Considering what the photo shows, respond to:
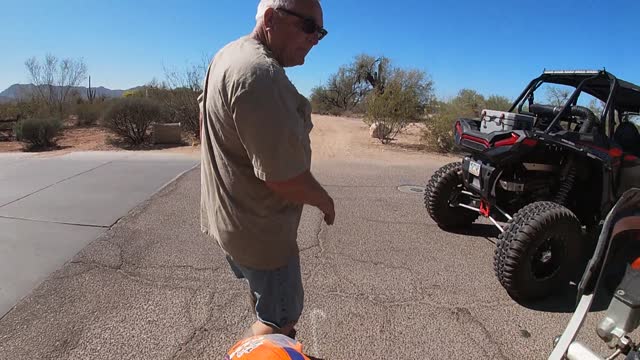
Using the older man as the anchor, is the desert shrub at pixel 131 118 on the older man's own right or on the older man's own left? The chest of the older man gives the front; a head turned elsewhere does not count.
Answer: on the older man's own left

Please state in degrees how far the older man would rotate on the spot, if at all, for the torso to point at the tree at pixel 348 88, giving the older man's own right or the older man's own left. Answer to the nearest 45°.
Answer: approximately 90° to the older man's own left

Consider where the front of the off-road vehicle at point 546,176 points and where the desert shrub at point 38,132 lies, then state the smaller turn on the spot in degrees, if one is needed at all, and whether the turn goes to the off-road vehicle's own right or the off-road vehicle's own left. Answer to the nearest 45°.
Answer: approximately 135° to the off-road vehicle's own left

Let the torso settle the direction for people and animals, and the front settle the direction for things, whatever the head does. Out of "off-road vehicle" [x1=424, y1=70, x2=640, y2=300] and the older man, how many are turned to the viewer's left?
0

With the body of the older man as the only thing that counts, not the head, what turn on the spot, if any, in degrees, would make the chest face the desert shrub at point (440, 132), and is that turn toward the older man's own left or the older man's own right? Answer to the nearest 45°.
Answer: approximately 45° to the older man's own left

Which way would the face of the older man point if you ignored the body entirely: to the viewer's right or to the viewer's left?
to the viewer's right

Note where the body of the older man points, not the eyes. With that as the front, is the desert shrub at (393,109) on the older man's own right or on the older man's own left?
on the older man's own left

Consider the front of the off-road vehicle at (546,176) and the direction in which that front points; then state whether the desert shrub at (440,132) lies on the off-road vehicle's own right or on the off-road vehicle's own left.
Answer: on the off-road vehicle's own left

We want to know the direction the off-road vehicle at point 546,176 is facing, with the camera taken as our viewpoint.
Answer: facing away from the viewer and to the right of the viewer

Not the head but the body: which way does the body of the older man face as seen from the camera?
to the viewer's right

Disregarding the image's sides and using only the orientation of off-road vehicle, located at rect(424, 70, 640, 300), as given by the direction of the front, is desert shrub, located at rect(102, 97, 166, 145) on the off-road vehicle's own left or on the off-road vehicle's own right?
on the off-road vehicle's own left

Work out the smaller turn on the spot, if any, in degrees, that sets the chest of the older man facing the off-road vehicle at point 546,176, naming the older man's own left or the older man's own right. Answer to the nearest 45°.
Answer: approximately 45° to the older man's own left
